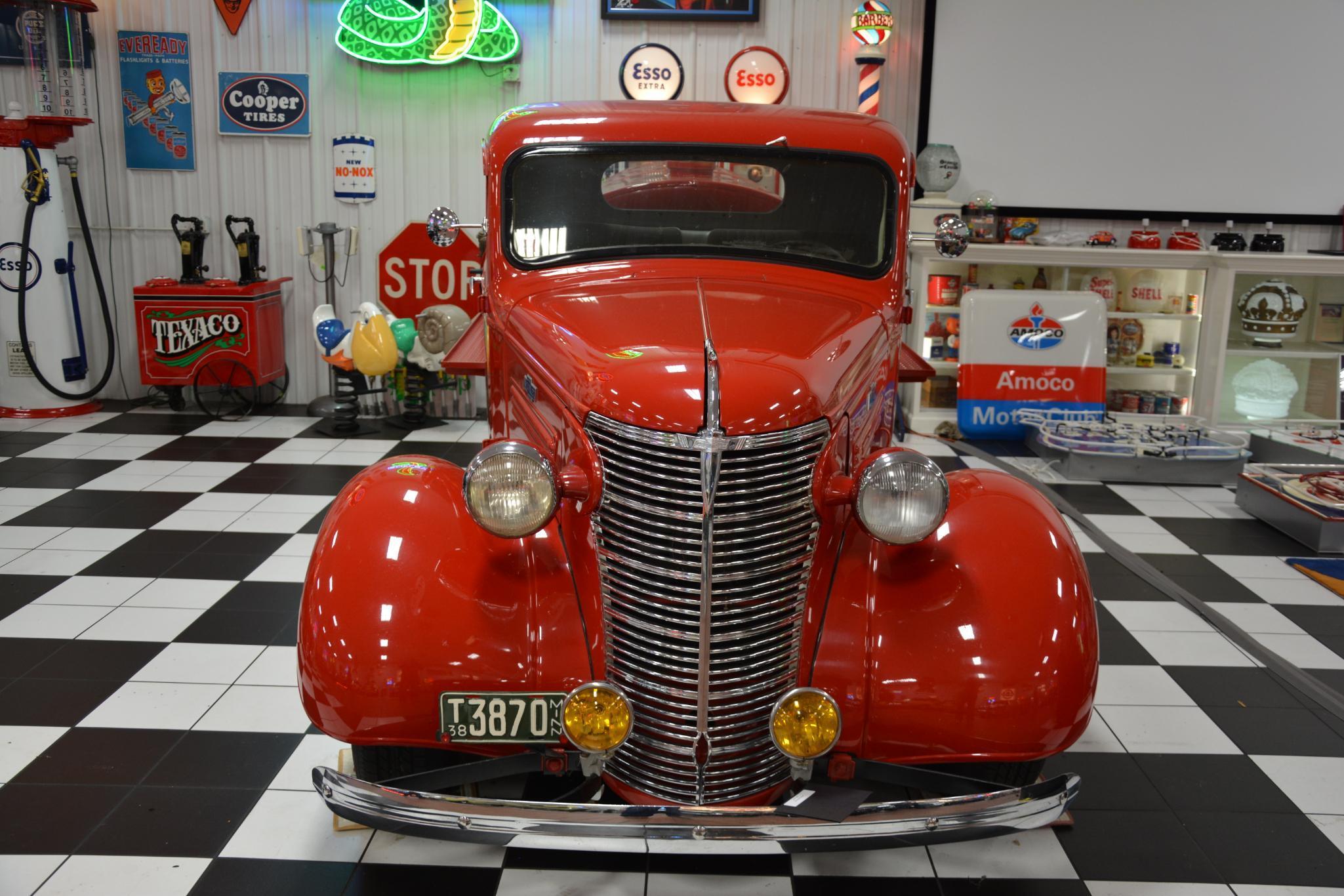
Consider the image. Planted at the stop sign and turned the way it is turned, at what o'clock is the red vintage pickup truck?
The red vintage pickup truck is roughly at 12 o'clock from the stop sign.

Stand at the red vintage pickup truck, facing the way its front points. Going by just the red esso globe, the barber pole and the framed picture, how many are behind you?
3

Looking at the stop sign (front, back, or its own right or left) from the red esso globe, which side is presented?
left

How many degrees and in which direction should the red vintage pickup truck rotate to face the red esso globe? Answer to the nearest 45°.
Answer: approximately 180°

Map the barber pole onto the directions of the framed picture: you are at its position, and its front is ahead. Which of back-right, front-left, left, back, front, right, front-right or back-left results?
left

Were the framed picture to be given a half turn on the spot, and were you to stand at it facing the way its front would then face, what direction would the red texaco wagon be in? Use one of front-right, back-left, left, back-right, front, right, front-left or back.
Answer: left

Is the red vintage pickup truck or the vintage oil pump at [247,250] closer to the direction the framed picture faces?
the red vintage pickup truck
